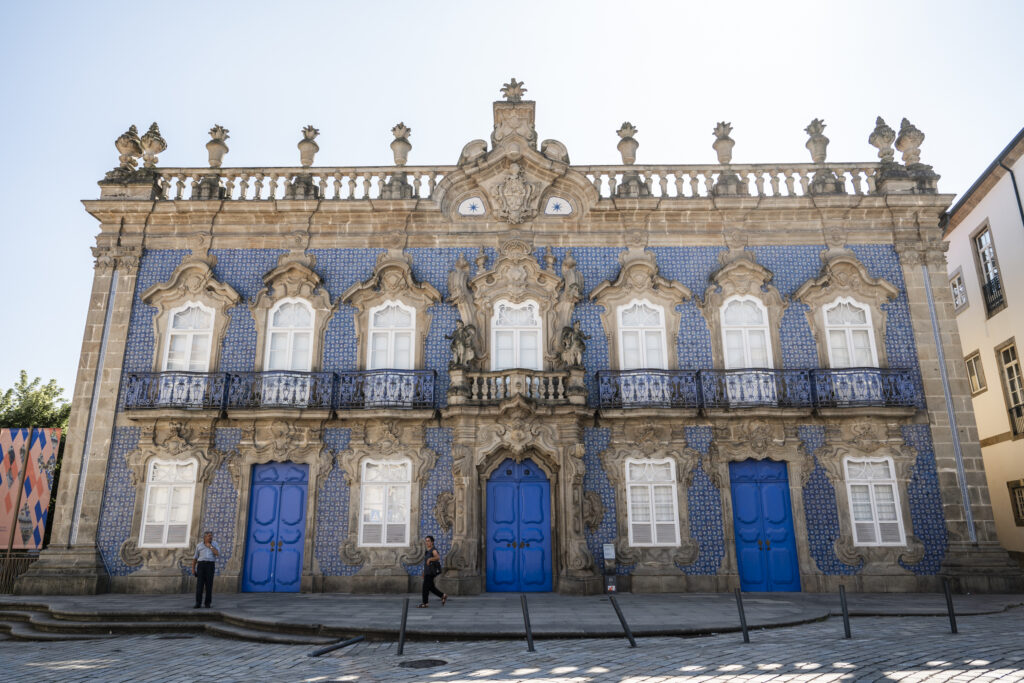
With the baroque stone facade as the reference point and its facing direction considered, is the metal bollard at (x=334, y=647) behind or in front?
in front

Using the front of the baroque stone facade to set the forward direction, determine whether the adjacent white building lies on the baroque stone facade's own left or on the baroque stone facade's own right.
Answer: on the baroque stone facade's own left

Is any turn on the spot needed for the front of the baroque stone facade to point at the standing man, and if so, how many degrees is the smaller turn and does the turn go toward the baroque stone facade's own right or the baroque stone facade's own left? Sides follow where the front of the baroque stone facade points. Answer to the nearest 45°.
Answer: approximately 90° to the baroque stone facade's own right

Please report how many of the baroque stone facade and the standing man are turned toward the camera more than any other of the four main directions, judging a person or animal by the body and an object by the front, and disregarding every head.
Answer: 2

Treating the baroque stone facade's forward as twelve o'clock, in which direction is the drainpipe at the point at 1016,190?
The drainpipe is roughly at 9 o'clock from the baroque stone facade.

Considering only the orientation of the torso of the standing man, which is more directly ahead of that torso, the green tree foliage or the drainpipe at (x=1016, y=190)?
the drainpipe

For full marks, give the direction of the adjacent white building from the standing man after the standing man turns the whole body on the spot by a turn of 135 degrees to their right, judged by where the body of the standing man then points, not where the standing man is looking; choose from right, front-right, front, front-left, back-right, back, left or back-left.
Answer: back-right

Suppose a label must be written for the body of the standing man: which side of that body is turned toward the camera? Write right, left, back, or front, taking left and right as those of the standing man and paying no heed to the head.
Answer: front

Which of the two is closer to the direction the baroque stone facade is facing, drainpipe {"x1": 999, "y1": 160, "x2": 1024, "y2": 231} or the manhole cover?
the manhole cover

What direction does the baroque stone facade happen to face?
toward the camera
